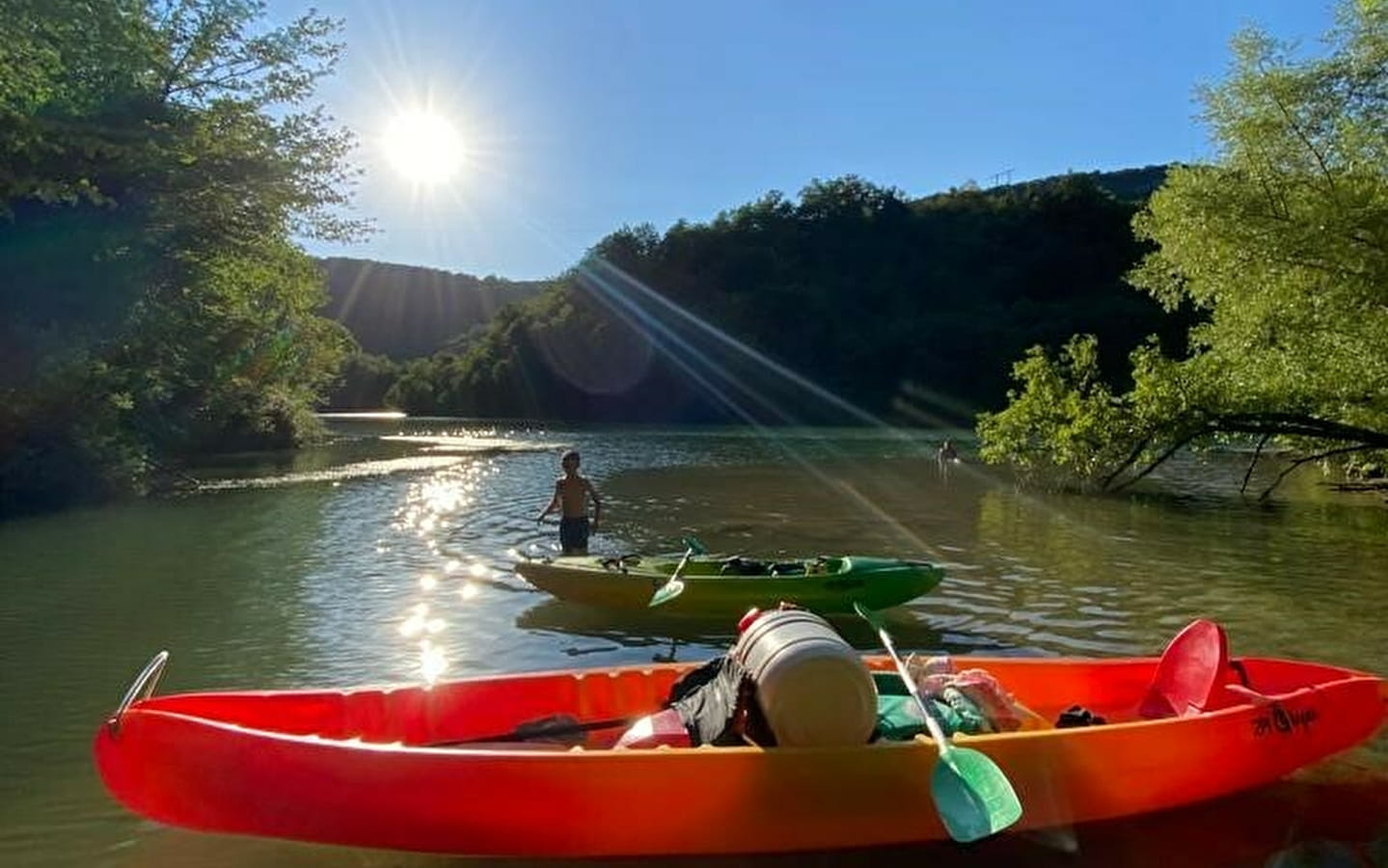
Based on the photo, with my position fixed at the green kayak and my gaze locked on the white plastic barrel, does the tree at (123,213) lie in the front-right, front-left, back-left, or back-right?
back-right
